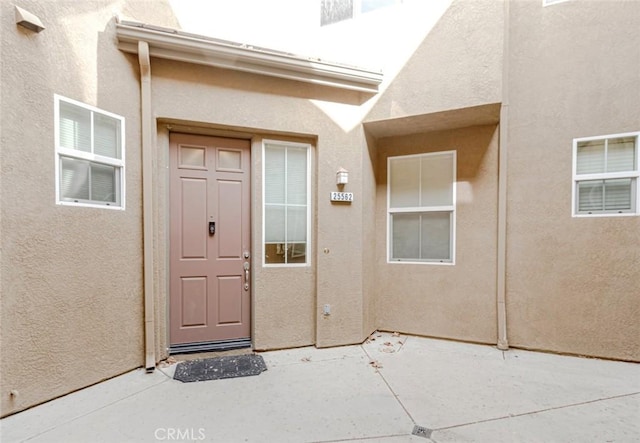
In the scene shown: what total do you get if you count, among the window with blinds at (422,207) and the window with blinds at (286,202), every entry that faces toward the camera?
2

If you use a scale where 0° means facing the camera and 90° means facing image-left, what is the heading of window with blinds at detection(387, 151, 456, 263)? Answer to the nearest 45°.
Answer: approximately 0°

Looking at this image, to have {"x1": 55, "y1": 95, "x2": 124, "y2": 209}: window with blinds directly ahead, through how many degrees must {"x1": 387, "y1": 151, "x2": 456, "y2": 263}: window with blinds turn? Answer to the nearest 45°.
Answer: approximately 45° to its right

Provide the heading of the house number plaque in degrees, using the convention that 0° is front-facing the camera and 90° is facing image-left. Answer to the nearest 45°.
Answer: approximately 0°

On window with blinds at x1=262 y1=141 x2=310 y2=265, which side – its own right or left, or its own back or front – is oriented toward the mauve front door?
right

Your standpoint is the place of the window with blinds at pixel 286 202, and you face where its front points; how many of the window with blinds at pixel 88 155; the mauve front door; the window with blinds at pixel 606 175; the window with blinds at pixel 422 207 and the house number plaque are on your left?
3

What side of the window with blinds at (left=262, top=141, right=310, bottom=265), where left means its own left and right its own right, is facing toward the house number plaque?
left

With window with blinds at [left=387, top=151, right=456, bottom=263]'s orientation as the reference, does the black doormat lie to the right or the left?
on its right

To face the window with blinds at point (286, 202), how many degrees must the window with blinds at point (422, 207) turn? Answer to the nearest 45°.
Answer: approximately 45° to its right

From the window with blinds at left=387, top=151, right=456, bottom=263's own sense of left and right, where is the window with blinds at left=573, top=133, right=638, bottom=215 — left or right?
on its left
